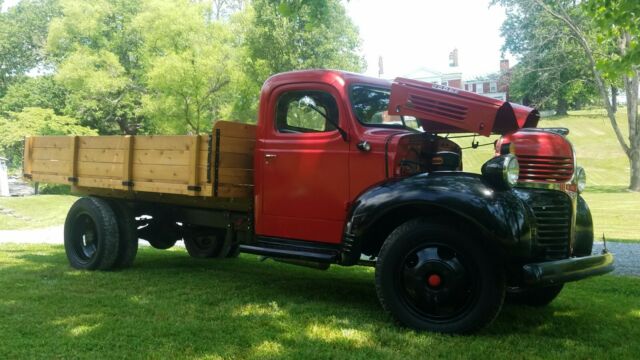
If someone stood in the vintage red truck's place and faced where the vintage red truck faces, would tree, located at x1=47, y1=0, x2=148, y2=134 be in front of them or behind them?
behind

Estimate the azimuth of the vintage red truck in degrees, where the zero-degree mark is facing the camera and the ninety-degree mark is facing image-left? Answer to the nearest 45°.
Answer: approximately 315°

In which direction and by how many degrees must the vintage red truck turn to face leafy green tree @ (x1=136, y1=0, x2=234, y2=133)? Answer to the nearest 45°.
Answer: approximately 135° to its left

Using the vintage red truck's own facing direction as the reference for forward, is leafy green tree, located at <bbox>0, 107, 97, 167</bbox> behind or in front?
behind

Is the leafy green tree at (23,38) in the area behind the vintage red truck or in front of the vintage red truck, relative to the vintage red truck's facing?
behind

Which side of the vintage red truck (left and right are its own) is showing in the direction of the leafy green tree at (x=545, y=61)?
left

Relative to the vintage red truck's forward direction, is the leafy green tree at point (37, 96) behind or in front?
behind

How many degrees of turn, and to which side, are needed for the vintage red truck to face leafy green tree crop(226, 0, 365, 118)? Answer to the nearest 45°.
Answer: approximately 135° to its left

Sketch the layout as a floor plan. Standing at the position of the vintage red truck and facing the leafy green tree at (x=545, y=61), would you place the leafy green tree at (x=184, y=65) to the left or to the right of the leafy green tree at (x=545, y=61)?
left
